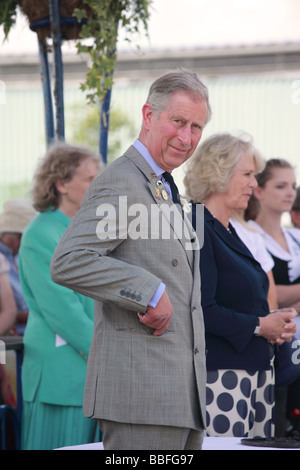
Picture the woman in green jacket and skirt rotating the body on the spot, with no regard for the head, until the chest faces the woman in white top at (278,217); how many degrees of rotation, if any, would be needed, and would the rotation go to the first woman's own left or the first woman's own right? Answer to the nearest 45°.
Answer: approximately 45° to the first woman's own left

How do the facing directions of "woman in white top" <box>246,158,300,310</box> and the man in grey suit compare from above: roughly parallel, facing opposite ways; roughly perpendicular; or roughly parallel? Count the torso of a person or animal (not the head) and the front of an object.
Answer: roughly parallel

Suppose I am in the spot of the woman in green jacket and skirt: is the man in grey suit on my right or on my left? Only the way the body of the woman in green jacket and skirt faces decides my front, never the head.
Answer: on my right

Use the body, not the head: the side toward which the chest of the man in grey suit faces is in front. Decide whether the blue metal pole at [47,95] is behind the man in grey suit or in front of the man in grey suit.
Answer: behind

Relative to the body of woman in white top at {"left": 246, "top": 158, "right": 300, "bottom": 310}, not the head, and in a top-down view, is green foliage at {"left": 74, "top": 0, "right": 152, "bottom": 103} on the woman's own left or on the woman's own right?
on the woman's own right

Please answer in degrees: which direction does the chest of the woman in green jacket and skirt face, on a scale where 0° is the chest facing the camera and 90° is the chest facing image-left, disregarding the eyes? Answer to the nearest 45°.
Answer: approximately 270°

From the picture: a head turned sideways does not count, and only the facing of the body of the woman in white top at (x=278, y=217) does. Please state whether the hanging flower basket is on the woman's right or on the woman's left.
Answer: on the woman's right

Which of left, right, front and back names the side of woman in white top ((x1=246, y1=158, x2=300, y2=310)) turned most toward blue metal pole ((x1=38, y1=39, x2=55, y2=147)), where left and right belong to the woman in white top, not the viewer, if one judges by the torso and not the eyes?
right
